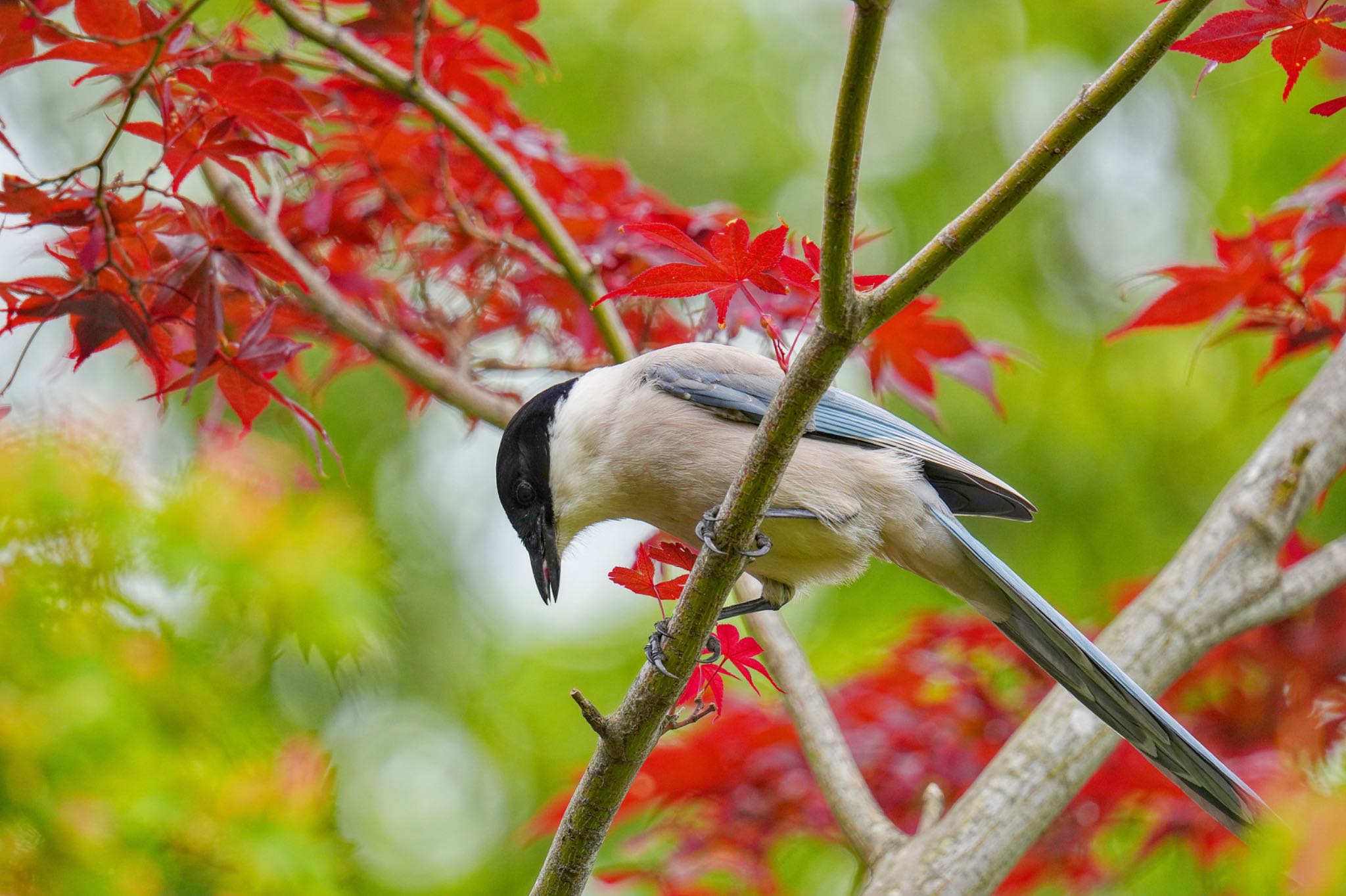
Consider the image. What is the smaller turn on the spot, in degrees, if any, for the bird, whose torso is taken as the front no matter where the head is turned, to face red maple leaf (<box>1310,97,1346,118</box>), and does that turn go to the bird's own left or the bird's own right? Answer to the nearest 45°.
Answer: approximately 135° to the bird's own left

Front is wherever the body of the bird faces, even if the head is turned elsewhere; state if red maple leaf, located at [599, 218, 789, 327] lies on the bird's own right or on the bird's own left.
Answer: on the bird's own left

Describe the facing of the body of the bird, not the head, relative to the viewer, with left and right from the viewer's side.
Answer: facing to the left of the viewer

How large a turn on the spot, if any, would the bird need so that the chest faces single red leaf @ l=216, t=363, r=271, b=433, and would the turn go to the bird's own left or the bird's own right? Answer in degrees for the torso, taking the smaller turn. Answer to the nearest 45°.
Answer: approximately 45° to the bird's own left
